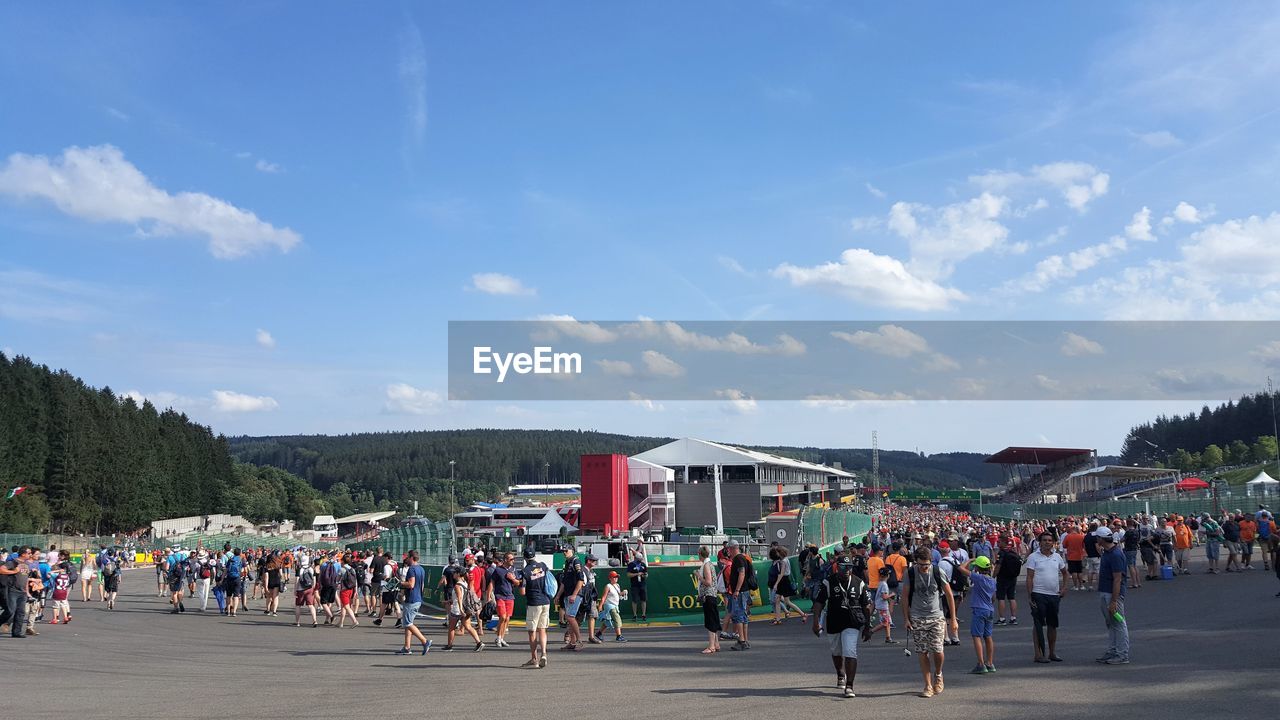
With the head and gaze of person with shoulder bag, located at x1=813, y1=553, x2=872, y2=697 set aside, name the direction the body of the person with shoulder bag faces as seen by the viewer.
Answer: toward the camera

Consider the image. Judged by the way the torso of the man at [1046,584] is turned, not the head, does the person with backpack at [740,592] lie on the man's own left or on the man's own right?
on the man's own right

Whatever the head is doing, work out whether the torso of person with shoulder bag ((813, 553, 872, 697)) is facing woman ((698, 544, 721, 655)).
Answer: no

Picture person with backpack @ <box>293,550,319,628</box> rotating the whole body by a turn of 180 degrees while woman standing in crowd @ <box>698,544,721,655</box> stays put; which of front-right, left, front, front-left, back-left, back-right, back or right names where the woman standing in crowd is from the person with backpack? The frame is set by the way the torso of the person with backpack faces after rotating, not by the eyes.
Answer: front-left

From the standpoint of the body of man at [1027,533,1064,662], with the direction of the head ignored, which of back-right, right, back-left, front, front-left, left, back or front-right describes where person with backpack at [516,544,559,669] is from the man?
right

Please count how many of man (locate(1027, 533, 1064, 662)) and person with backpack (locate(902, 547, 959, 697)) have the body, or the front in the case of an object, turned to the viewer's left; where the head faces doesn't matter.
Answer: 0

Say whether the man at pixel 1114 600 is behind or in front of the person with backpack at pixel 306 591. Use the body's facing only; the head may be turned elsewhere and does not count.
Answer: behind

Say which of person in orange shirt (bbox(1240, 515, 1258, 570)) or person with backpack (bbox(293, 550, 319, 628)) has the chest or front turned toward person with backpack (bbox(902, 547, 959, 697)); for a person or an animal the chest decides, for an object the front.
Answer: the person in orange shirt

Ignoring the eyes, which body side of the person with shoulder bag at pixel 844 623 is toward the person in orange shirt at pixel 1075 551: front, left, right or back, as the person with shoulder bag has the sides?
back

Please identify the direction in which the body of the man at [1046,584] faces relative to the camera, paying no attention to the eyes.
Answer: toward the camera

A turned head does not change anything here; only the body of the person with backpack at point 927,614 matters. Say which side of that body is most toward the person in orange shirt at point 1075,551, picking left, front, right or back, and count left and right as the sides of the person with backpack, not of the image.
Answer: back

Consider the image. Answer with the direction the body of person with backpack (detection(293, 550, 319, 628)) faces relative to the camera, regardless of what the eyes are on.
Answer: away from the camera

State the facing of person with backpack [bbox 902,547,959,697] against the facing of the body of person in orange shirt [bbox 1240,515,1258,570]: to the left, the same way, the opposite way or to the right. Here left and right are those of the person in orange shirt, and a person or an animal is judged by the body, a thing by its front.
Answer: the same way
